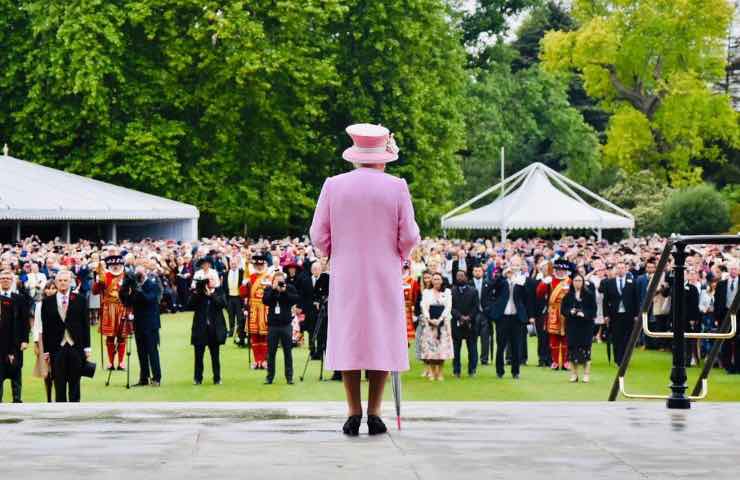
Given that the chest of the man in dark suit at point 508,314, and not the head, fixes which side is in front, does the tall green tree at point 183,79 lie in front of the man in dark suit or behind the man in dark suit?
behind

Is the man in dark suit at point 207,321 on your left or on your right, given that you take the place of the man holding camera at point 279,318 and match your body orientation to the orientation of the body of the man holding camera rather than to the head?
on your right

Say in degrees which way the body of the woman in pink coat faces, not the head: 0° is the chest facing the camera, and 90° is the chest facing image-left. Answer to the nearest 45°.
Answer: approximately 180°

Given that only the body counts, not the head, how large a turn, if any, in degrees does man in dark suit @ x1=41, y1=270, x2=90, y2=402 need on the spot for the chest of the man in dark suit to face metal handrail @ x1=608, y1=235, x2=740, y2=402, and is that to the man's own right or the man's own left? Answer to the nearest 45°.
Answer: approximately 45° to the man's own left

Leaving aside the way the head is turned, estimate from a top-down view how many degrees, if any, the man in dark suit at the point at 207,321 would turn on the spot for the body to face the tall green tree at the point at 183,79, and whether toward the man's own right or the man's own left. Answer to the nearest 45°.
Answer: approximately 180°

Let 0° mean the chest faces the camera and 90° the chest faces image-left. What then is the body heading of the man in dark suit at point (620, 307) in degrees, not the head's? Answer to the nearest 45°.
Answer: approximately 0°

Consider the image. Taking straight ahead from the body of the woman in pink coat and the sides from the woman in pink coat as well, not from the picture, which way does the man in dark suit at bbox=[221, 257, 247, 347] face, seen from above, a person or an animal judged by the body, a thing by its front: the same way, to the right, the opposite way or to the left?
the opposite way

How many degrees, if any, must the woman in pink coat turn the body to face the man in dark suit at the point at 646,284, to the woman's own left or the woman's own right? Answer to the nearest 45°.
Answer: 0° — they already face them

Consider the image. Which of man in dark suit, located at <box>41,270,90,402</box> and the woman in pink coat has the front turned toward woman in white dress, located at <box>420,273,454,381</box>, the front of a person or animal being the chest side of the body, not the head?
the woman in pink coat
